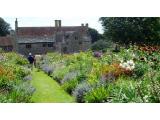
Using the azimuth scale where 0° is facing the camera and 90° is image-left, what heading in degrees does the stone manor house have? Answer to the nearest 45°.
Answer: approximately 0°

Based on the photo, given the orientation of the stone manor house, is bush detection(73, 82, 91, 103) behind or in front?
in front

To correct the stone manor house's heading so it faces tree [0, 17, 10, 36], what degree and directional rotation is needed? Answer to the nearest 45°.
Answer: approximately 90° to its right

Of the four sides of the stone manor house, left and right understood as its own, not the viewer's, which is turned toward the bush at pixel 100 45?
left

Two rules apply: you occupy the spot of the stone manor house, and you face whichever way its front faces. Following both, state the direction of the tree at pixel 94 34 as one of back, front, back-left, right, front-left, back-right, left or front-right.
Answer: left

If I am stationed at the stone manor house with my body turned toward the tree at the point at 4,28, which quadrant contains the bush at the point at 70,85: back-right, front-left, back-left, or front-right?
back-left

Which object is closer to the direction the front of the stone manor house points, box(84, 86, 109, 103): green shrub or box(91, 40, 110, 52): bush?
the green shrub

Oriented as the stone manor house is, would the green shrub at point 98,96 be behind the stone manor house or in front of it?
in front

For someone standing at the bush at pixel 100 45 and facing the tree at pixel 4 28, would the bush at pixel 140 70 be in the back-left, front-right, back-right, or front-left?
back-left

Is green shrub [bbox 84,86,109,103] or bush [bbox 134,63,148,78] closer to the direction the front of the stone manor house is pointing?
the green shrub
